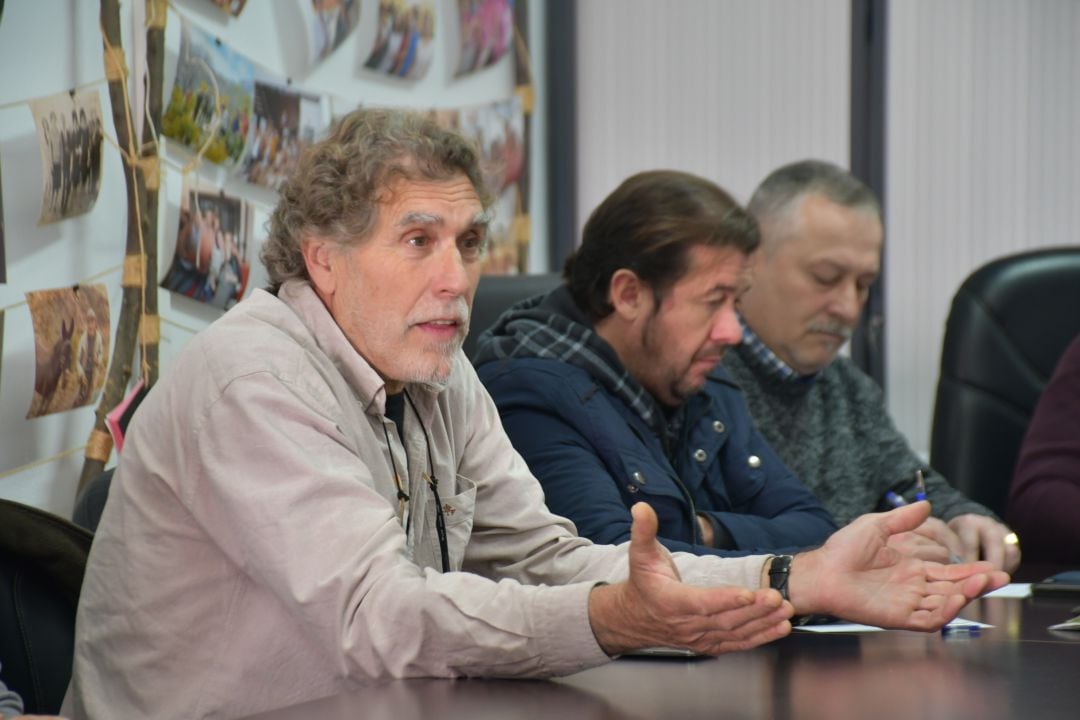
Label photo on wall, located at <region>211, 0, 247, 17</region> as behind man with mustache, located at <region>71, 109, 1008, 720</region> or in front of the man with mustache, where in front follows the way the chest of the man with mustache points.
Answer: behind

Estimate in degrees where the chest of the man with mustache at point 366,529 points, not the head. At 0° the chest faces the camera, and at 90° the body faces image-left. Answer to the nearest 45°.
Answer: approximately 315°

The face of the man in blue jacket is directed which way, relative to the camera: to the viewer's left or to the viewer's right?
to the viewer's right

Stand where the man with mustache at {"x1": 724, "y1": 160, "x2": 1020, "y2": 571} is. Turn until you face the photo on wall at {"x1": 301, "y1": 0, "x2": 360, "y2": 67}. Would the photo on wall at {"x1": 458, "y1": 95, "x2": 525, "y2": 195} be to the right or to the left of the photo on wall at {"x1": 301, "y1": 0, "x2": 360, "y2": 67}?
right

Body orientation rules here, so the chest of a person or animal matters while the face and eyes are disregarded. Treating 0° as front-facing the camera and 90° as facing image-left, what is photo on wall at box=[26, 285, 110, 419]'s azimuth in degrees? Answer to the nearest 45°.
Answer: approximately 315°

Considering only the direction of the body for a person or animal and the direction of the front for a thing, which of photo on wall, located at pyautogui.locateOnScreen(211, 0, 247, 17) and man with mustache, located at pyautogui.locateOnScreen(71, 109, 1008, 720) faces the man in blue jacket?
the photo on wall

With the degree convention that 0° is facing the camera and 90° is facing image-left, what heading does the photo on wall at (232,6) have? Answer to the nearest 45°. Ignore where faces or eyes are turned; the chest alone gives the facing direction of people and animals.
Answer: approximately 315°

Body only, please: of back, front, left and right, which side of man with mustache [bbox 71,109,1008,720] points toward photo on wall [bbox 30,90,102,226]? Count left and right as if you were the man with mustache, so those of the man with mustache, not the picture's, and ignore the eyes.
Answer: back

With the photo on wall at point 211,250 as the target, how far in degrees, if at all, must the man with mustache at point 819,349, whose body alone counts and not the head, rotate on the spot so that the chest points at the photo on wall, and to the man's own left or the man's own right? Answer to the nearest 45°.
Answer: approximately 90° to the man's own right
